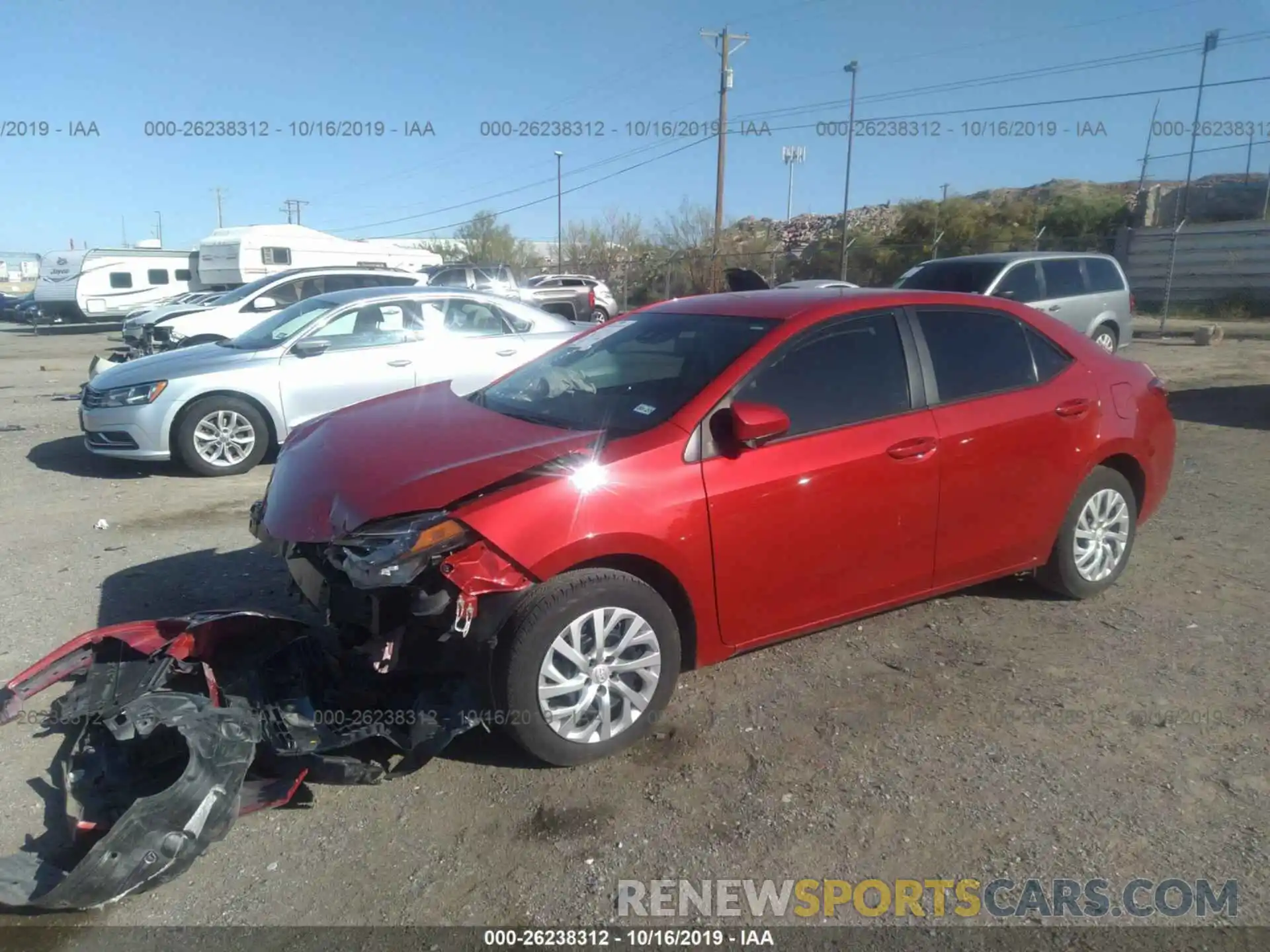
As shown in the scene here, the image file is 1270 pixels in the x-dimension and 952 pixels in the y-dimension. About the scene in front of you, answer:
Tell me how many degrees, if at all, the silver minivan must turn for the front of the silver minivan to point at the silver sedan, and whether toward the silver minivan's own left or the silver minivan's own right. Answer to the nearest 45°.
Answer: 0° — it already faces it

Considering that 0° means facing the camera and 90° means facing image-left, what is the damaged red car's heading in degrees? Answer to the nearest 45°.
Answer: approximately 45°

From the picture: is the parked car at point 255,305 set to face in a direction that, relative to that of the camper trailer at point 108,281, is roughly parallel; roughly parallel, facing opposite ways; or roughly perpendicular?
roughly parallel

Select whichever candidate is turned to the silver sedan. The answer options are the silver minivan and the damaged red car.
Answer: the silver minivan

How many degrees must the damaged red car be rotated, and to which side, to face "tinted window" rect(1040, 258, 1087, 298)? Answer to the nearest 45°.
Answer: approximately 180°

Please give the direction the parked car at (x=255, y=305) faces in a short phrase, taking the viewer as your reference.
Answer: facing the viewer and to the left of the viewer

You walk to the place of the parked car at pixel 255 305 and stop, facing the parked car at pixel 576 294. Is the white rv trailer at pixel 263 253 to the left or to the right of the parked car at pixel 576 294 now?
left

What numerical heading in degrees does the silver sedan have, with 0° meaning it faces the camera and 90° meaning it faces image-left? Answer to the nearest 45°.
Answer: approximately 45°

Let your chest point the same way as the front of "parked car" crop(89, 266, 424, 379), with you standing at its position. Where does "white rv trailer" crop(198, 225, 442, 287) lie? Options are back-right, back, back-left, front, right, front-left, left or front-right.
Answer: back-right

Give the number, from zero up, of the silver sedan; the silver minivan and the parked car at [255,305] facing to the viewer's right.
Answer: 0

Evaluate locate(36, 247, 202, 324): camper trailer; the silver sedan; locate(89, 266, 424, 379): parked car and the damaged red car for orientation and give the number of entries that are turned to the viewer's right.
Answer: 0

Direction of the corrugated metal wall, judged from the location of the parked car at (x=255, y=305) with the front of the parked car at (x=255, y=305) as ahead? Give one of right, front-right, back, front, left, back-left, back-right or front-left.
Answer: back-left

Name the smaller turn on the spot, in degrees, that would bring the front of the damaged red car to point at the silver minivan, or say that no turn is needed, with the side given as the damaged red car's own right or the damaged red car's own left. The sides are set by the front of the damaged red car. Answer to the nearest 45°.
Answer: approximately 180°

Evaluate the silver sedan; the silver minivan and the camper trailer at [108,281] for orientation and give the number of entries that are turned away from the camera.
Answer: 0

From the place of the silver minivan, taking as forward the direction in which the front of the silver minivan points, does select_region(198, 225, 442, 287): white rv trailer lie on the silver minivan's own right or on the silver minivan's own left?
on the silver minivan's own right

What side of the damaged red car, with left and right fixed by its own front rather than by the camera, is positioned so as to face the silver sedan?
right

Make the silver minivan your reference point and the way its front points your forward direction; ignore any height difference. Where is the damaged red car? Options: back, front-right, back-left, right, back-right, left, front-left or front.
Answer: front-left
